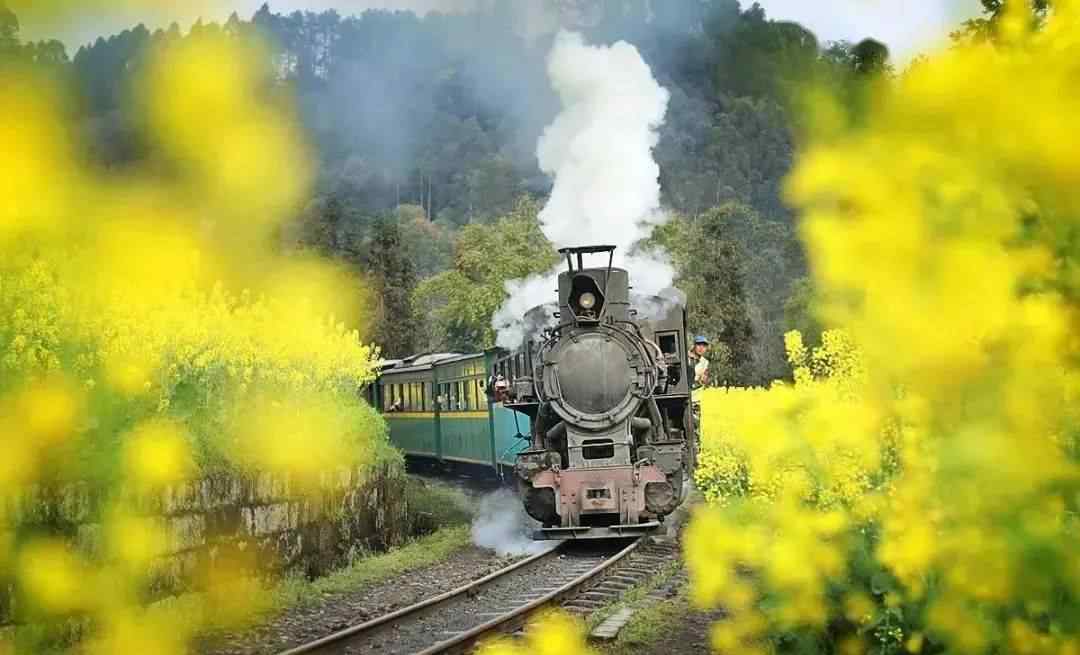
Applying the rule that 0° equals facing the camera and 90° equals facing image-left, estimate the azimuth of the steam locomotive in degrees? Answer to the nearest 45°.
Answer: approximately 0°

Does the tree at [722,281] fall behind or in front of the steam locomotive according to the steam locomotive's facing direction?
behind

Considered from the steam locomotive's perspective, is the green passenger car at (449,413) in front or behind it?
behind

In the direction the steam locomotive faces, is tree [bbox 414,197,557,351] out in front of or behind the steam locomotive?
behind

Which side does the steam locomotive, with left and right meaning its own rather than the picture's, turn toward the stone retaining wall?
front

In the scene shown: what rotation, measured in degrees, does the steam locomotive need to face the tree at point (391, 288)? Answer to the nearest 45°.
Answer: approximately 180°
